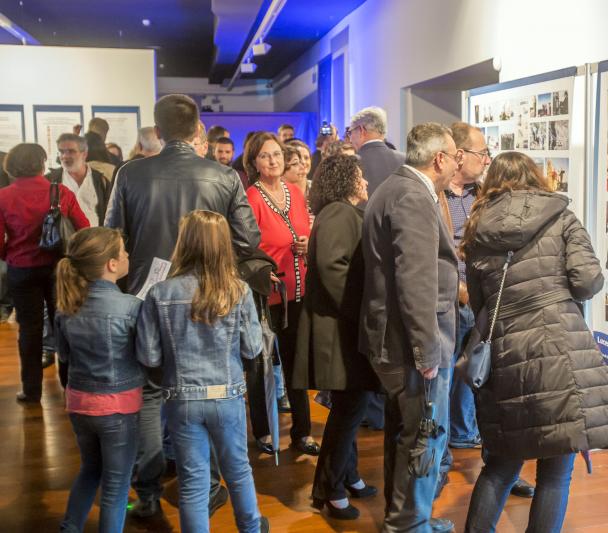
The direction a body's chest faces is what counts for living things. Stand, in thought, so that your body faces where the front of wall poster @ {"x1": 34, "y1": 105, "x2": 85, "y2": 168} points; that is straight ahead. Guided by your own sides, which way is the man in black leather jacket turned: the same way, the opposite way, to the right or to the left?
the opposite way

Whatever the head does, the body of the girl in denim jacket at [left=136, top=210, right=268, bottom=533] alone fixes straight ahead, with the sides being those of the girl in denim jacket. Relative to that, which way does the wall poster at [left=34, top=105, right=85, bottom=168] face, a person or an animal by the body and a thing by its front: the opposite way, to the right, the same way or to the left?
the opposite way

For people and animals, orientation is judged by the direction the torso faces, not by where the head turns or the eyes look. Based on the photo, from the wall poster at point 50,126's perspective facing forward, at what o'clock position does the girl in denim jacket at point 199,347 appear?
The girl in denim jacket is roughly at 12 o'clock from the wall poster.

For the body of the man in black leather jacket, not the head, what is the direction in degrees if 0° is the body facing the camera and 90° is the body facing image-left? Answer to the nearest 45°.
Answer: approximately 180°

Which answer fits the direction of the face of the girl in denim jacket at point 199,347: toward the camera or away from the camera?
away from the camera

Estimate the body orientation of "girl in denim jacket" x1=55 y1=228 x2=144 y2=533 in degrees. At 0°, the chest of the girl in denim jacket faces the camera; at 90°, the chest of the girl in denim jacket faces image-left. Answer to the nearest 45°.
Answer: approximately 225°

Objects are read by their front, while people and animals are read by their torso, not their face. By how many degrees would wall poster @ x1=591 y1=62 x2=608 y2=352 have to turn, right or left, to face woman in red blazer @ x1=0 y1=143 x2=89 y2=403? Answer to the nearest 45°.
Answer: approximately 45° to its right

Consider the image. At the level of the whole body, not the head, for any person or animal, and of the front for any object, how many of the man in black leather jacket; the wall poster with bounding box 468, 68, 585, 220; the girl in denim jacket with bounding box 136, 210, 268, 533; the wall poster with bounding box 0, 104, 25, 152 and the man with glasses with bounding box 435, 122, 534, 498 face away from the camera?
2

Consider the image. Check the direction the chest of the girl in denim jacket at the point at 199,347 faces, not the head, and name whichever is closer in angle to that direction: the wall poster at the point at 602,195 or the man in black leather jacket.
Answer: the man in black leather jacket

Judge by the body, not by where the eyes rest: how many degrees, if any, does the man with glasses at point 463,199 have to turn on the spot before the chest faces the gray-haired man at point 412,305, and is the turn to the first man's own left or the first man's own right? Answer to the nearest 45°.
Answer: approximately 90° to the first man's own right

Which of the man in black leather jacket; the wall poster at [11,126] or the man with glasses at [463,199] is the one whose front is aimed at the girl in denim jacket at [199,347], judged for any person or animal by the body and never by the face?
the wall poster

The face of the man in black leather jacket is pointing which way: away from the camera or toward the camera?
away from the camera
